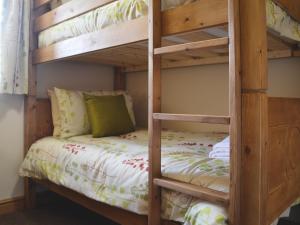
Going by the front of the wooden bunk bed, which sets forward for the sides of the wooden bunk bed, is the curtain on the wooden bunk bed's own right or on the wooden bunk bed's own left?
on the wooden bunk bed's own right
